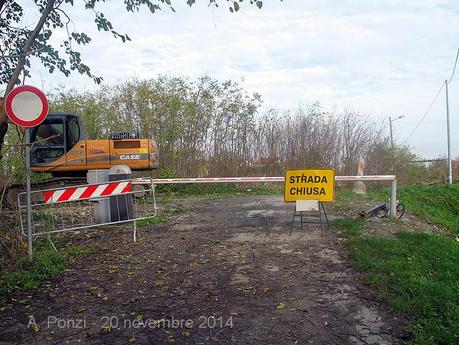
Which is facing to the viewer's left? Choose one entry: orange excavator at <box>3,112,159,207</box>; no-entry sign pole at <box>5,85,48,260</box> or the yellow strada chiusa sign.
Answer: the orange excavator

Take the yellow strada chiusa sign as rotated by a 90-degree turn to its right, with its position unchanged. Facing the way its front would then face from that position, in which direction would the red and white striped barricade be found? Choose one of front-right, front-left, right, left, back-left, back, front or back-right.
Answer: front

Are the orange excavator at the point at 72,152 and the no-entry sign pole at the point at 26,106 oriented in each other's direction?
no

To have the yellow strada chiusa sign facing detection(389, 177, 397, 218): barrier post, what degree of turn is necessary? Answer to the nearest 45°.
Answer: approximately 135° to its left

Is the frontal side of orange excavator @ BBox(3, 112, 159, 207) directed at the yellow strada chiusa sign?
no

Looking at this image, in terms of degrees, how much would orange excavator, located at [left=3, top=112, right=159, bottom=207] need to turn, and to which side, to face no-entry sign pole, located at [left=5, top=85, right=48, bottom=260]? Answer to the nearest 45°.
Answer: approximately 90° to its left

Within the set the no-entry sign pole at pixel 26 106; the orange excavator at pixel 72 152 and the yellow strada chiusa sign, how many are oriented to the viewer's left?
1

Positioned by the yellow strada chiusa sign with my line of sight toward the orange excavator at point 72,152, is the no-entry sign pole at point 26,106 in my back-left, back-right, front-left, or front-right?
front-left

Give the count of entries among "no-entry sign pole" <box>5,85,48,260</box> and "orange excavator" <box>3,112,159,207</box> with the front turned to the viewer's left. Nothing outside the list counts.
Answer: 1

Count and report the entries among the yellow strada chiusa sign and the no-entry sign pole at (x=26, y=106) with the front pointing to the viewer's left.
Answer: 0

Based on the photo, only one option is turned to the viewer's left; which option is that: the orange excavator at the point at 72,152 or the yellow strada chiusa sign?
the orange excavator

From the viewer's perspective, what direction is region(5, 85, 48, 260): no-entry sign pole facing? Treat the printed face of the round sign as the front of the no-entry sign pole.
toward the camera

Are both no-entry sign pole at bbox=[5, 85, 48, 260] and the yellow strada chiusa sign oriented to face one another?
no

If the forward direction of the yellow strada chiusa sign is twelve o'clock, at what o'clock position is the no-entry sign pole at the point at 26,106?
The no-entry sign pole is roughly at 2 o'clock from the yellow strada chiusa sign.

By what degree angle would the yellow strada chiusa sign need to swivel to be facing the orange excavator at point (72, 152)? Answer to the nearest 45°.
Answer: approximately 135° to its right

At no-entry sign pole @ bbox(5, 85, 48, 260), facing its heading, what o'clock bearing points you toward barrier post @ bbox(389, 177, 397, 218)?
The barrier post is roughly at 9 o'clock from the no-entry sign pole.

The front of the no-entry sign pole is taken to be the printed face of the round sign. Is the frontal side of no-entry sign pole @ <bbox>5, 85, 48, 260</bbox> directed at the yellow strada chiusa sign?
no

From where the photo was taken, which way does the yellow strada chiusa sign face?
toward the camera

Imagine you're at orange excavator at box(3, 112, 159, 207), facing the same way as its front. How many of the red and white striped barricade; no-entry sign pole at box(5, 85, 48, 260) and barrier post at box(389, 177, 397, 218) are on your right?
0

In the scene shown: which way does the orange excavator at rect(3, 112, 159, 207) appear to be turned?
to the viewer's left

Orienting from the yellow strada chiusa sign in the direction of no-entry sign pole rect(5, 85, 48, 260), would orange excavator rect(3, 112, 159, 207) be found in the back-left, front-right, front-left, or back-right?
front-right

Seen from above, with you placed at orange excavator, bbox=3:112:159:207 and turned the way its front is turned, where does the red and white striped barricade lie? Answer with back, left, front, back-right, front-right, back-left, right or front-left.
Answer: left

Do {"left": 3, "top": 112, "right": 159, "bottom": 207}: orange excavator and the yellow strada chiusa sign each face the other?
no
